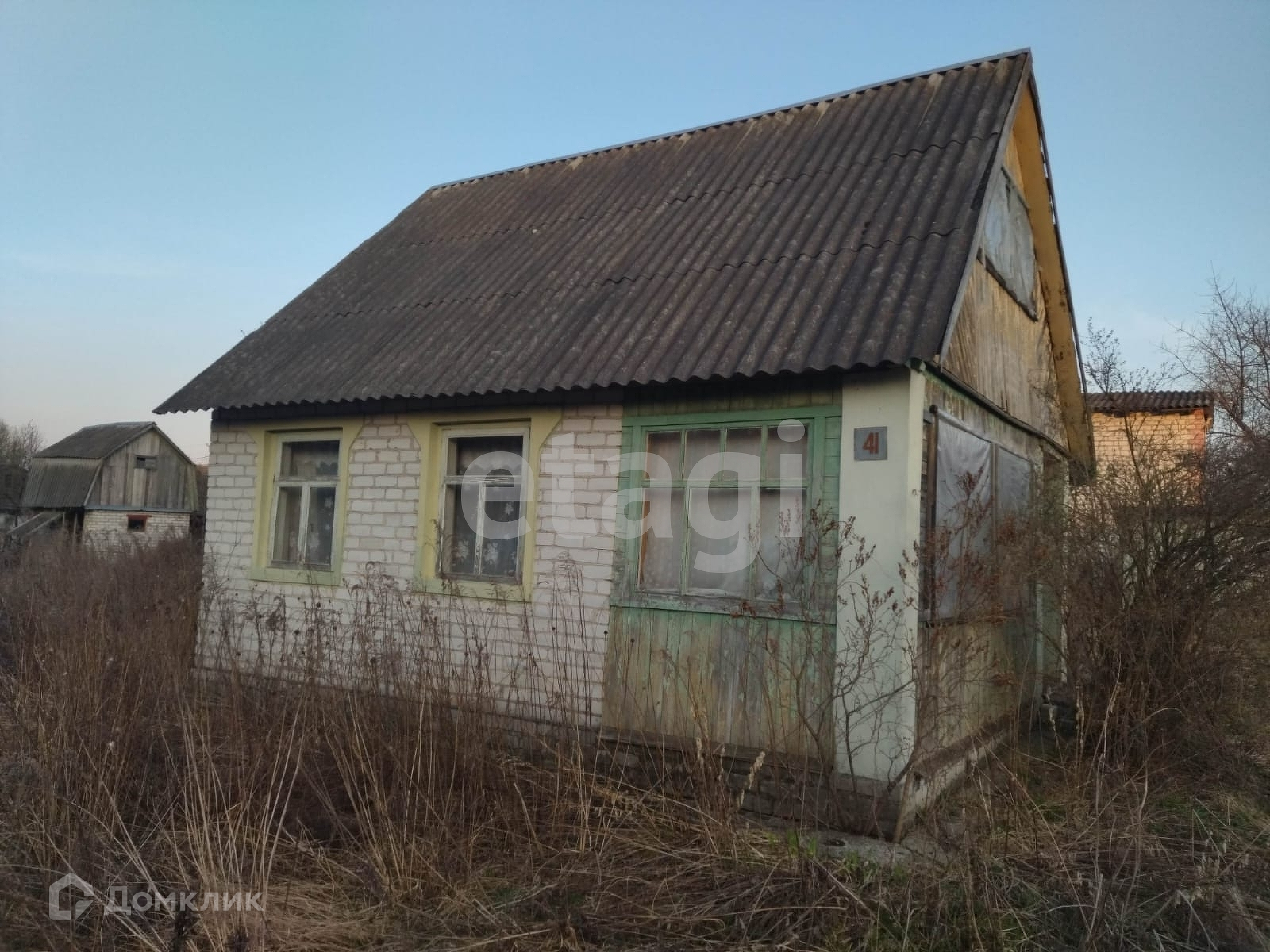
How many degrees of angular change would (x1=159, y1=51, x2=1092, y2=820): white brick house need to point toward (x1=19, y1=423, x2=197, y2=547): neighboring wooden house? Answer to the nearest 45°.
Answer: approximately 90° to its right

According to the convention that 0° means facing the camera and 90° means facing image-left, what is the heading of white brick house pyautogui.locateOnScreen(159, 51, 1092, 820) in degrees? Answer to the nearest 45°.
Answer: approximately 45°

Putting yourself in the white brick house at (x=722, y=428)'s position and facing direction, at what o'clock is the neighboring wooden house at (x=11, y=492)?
The neighboring wooden house is roughly at 3 o'clock from the white brick house.
